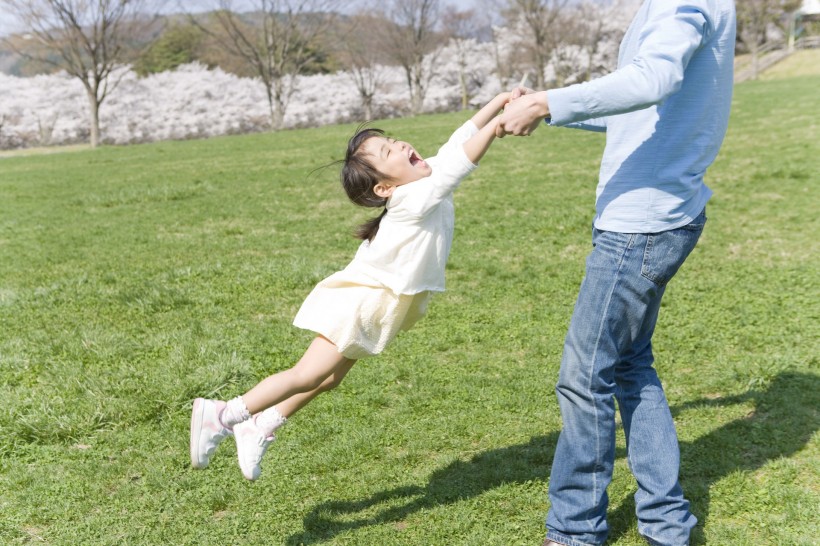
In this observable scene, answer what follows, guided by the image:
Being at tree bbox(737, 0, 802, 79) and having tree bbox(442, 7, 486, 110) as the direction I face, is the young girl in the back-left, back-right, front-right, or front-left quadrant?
front-left

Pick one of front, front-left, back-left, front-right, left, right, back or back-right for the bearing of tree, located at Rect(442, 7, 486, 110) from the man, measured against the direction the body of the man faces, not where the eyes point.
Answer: right

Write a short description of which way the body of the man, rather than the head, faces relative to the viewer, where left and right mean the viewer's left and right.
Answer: facing to the left of the viewer

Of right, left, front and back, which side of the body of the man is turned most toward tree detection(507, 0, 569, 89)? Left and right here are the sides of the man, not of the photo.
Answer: right

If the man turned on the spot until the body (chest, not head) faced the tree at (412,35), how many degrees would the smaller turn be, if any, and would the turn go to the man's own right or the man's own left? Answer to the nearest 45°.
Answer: approximately 90° to the man's own right

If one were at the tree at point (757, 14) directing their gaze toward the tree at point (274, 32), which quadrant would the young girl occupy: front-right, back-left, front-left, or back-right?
front-left

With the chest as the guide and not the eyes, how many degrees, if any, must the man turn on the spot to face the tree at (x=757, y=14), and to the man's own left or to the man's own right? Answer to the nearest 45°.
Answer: approximately 90° to the man's own right
